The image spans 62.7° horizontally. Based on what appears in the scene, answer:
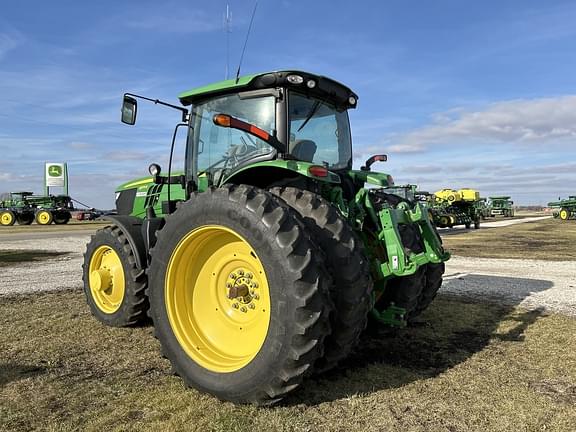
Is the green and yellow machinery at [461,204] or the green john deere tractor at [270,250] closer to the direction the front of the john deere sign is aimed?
the green john deere tractor

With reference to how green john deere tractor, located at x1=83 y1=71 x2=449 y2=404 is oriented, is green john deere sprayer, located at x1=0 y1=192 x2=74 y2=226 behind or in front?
in front

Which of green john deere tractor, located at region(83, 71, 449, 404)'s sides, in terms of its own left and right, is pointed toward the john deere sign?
front

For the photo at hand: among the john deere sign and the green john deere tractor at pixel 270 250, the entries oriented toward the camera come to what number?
1

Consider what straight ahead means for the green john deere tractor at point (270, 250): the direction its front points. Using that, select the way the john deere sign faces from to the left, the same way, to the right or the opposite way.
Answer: the opposite way

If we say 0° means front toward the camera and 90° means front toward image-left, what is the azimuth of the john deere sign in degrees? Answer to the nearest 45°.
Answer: approximately 0°

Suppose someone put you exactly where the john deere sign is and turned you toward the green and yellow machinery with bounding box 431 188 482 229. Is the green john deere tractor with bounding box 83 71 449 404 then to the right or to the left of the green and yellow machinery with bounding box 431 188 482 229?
right

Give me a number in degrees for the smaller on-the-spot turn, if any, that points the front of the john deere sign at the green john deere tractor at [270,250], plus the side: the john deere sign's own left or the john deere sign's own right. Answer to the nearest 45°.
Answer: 0° — it already faces it

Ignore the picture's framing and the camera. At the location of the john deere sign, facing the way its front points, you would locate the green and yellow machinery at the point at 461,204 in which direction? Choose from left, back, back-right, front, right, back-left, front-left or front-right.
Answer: front-left
